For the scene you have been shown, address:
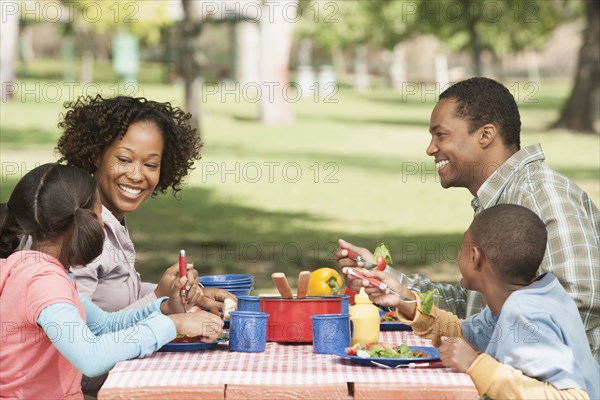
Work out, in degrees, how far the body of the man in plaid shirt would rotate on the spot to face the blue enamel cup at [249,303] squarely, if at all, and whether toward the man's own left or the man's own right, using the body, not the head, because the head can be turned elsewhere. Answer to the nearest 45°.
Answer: approximately 45° to the man's own left

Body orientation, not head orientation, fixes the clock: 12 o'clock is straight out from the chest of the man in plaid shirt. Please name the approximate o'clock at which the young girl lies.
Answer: The young girl is roughly at 11 o'clock from the man in plaid shirt.

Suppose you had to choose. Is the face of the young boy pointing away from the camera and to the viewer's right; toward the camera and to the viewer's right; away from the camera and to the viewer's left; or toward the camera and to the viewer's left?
away from the camera and to the viewer's left

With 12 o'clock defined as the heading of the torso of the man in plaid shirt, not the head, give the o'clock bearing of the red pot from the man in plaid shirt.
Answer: The red pot is roughly at 11 o'clock from the man in plaid shirt.

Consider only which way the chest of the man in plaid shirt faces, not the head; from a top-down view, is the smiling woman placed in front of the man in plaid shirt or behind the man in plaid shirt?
in front

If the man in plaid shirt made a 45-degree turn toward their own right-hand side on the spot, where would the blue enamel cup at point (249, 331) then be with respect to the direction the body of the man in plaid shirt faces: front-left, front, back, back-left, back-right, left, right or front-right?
left

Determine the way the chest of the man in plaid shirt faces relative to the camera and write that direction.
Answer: to the viewer's left

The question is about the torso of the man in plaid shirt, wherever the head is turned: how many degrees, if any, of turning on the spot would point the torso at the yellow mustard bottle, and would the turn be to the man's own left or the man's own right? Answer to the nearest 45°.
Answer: approximately 45° to the man's own left

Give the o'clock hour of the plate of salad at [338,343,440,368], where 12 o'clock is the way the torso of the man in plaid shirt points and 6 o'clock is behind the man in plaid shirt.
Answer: The plate of salad is roughly at 10 o'clock from the man in plaid shirt.

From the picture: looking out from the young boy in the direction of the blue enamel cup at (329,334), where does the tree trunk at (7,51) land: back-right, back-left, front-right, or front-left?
front-right

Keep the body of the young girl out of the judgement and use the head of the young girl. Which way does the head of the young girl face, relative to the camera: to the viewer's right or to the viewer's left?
to the viewer's right

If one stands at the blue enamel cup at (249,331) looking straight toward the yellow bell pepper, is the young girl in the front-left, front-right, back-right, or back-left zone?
back-left

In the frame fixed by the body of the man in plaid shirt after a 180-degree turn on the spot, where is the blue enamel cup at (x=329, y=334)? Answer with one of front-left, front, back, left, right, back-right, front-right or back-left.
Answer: back-right

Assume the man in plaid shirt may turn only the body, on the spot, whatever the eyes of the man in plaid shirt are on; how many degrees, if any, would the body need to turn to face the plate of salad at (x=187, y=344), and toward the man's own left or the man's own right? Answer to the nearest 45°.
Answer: approximately 45° to the man's own left

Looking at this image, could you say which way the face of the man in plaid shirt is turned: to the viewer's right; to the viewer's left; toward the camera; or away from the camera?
to the viewer's left
